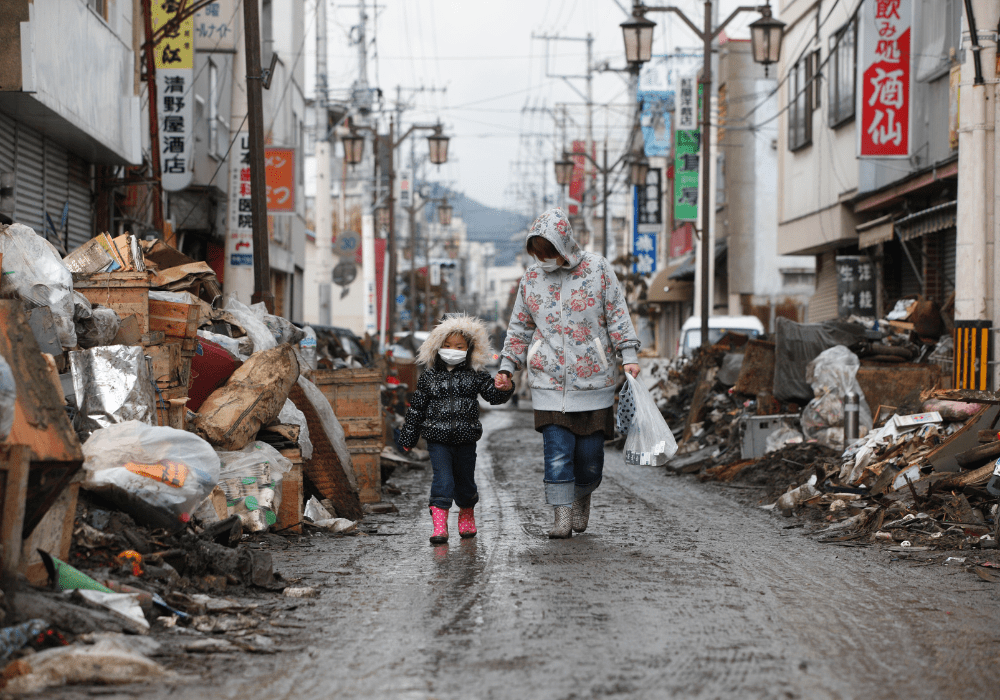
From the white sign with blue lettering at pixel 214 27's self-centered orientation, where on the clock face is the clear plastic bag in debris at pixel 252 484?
The clear plastic bag in debris is roughly at 12 o'clock from the white sign with blue lettering.

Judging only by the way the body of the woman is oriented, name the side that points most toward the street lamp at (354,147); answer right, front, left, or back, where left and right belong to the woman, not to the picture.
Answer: back

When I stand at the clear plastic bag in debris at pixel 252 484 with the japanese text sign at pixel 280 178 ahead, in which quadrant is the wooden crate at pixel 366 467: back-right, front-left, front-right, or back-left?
front-right

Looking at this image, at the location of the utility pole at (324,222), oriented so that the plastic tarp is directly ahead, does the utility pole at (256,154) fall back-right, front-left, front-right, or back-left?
front-right

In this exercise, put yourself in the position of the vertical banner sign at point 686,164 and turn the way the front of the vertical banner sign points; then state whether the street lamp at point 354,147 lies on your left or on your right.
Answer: on your right

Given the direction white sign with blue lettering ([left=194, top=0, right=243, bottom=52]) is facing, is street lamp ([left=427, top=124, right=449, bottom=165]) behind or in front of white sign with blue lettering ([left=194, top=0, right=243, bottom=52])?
behind

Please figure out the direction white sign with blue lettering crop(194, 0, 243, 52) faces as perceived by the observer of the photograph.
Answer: facing the viewer

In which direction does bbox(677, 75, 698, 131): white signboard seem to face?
toward the camera

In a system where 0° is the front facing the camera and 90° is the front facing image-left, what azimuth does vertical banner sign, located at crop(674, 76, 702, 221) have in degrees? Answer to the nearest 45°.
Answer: approximately 0°

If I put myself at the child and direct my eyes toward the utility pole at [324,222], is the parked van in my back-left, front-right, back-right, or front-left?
front-right

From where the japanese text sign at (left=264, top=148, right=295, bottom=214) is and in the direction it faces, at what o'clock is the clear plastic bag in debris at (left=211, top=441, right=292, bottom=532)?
The clear plastic bag in debris is roughly at 12 o'clock from the japanese text sign.

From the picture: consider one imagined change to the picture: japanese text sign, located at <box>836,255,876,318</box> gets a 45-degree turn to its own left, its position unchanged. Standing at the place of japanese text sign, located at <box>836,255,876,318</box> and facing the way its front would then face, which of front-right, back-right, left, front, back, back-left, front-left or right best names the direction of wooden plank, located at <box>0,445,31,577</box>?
front-right

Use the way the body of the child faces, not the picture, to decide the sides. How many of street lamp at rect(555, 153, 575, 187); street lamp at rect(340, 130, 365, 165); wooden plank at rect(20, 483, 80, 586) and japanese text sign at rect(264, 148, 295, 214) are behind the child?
3

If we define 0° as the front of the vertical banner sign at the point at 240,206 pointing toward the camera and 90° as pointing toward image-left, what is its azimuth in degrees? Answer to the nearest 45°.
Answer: approximately 0°

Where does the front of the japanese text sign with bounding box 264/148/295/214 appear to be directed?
toward the camera
